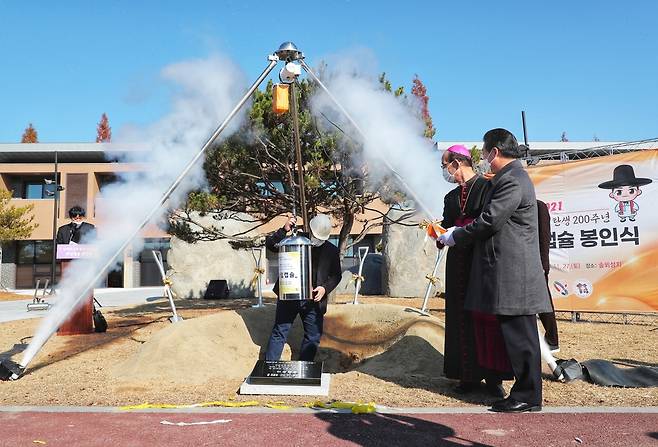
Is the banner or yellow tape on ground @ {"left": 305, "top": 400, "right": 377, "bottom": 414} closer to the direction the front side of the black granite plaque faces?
the yellow tape on ground

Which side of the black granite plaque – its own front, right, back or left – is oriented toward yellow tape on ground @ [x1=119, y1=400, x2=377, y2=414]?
front

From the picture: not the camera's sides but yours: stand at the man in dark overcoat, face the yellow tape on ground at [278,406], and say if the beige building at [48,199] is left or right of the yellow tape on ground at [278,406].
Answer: right

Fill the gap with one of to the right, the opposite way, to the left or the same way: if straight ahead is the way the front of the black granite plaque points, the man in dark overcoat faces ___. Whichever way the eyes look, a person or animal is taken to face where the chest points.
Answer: to the right

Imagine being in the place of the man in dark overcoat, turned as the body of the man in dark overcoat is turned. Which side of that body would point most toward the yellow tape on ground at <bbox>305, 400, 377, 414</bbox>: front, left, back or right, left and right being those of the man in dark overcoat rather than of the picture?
front

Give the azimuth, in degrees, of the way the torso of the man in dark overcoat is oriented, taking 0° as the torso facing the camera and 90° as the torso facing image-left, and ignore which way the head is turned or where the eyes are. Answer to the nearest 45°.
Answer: approximately 90°

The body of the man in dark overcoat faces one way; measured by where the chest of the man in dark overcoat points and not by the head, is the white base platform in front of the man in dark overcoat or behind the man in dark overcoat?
in front

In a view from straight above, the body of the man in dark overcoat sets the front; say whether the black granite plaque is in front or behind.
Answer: in front

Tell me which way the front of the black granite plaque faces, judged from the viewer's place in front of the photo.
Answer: facing the viewer

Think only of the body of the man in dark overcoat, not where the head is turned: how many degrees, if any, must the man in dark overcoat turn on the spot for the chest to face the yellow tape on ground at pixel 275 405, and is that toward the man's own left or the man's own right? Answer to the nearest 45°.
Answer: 0° — they already face it

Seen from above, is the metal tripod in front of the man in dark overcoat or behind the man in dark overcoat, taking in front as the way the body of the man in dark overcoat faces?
in front
